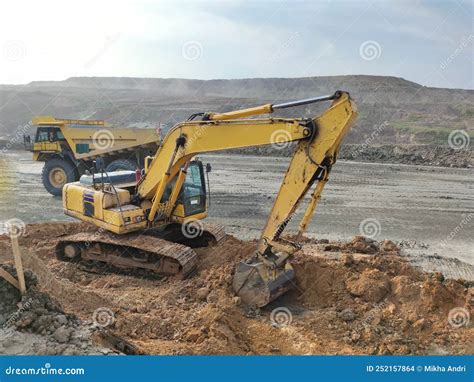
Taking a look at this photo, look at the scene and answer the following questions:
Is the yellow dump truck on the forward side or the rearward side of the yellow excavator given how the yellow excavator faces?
on the rearward side

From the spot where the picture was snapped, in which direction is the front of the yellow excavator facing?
facing the viewer and to the right of the viewer
